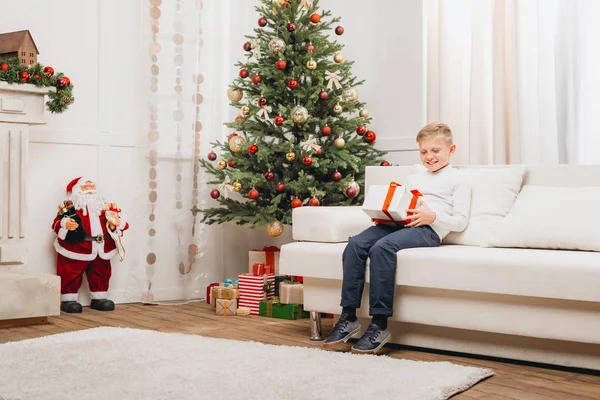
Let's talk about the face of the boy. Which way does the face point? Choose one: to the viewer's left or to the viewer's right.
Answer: to the viewer's left

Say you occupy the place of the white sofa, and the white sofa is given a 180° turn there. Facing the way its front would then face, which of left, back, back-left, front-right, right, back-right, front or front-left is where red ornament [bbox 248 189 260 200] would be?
left

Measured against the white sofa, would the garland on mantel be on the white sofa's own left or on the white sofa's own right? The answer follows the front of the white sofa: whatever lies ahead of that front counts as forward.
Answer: on the white sofa's own right

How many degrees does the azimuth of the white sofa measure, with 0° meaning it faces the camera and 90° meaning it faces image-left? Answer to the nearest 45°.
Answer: approximately 45°

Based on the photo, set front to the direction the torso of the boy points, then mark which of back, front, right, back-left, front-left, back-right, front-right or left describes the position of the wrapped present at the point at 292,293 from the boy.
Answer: right

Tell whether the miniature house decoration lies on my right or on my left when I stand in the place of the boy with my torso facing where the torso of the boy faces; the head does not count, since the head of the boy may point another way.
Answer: on my right

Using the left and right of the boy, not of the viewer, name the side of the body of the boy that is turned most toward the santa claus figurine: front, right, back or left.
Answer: right

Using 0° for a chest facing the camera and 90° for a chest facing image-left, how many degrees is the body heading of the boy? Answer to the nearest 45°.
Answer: approximately 45°

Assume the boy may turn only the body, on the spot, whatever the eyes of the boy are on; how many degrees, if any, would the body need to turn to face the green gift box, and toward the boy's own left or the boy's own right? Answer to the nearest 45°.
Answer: approximately 90° to the boy's own right

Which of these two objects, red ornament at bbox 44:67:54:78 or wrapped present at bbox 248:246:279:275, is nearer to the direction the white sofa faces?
the red ornament
